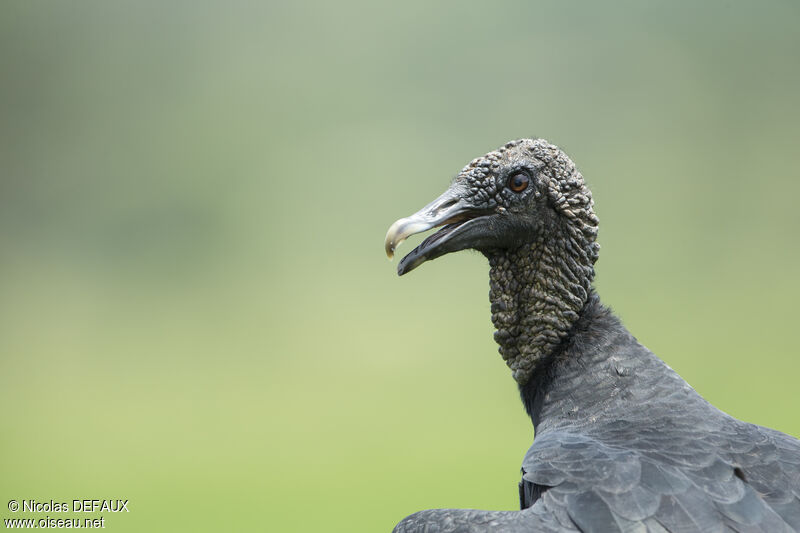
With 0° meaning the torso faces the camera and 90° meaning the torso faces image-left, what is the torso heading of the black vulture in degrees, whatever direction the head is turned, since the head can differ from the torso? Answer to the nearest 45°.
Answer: approximately 90°
